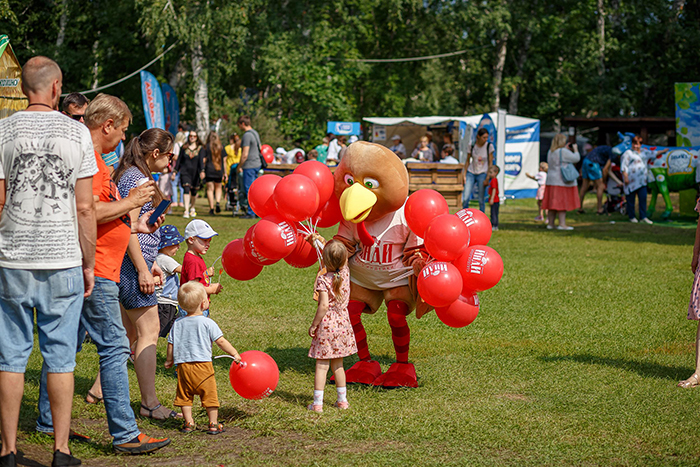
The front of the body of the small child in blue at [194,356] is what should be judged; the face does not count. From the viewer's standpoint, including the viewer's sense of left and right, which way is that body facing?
facing away from the viewer

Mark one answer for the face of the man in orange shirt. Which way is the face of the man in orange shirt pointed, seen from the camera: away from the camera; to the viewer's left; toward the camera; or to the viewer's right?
to the viewer's right

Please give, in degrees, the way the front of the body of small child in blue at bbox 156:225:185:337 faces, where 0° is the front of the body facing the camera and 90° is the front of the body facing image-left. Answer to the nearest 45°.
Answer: approximately 270°

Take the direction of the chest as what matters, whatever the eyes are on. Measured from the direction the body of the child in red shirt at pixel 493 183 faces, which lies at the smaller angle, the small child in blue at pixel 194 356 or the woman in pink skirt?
the small child in blue

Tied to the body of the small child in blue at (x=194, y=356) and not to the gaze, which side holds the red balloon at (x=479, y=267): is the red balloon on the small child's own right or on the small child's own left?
on the small child's own right

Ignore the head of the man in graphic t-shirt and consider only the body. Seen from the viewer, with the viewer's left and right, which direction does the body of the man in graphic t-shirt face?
facing away from the viewer

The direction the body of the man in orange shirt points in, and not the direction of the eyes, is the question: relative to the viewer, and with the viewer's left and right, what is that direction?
facing to the right of the viewer
